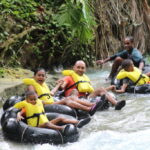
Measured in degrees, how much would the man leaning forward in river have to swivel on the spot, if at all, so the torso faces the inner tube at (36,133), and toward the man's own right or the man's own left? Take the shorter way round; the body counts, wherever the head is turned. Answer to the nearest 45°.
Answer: approximately 45° to the man's own left

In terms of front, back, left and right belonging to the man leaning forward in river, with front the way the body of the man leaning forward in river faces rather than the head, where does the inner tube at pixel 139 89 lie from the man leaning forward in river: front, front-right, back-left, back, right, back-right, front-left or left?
front-left

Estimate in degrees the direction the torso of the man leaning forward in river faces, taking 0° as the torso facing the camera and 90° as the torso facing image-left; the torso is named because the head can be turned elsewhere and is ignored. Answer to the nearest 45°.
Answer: approximately 45°

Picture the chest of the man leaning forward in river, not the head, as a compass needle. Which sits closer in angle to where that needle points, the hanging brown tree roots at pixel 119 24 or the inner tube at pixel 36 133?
the inner tube

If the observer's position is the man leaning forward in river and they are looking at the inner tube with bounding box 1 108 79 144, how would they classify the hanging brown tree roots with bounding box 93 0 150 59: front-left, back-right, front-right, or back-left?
back-right

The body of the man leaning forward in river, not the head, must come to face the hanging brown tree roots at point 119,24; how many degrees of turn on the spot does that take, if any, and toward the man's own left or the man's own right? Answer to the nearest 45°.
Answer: approximately 135° to the man's own right

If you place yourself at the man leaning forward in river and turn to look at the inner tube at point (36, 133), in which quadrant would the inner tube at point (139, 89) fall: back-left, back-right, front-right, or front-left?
front-left
